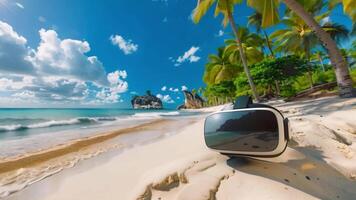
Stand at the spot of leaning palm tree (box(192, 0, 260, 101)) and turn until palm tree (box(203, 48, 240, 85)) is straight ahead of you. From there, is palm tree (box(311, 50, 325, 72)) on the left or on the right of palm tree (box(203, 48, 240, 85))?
right

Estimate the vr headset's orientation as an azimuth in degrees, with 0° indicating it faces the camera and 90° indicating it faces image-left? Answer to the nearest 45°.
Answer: approximately 45°

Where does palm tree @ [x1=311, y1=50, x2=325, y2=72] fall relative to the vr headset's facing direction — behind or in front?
behind

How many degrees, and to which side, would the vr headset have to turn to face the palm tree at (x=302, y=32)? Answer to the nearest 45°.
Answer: approximately 135° to its right

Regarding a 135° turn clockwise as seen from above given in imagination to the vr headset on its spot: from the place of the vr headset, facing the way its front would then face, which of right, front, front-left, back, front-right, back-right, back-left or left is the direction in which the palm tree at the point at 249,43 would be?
front
